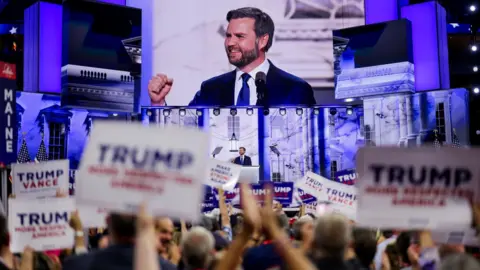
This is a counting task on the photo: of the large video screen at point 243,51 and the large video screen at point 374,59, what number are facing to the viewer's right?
0

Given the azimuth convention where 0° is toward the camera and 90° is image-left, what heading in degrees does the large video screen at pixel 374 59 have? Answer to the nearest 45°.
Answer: approximately 45°

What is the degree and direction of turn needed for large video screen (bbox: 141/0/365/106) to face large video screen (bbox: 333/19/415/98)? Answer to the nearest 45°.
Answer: approximately 90° to its left

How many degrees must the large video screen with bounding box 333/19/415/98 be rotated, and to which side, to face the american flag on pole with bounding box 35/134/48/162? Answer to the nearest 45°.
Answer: approximately 45° to its right

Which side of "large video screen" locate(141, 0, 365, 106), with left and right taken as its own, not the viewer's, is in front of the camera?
front

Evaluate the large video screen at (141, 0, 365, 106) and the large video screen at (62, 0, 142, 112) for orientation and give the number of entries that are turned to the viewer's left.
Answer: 0

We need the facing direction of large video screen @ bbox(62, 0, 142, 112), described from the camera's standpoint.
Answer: facing the viewer and to the right of the viewer

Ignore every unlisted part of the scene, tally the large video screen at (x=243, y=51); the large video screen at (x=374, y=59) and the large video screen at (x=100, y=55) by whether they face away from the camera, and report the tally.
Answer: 0

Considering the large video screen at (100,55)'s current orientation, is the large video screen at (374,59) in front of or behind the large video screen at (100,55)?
in front

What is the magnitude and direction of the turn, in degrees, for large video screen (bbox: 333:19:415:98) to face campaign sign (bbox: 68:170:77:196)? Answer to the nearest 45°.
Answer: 0° — it already faces it
